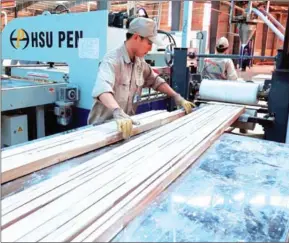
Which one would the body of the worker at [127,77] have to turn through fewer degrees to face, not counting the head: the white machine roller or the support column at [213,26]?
the white machine roller

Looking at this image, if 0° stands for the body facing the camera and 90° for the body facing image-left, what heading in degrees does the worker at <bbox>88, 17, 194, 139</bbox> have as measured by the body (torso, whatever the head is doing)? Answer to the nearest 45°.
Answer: approximately 315°

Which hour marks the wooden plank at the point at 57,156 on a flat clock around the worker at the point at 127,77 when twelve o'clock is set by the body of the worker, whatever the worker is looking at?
The wooden plank is roughly at 2 o'clock from the worker.

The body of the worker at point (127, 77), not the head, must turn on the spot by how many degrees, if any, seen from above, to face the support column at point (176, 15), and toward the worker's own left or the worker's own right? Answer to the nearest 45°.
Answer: approximately 135° to the worker's own left

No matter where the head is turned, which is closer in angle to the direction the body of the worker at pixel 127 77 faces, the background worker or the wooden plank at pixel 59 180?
the wooden plank

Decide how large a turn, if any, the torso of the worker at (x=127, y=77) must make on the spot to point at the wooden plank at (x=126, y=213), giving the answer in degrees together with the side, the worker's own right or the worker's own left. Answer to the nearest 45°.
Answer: approximately 45° to the worker's own right

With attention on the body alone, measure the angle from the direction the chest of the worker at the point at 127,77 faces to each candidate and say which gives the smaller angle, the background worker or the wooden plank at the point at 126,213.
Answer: the wooden plank

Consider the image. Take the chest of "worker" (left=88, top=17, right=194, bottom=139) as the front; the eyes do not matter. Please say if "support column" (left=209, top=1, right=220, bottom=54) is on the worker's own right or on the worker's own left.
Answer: on the worker's own left

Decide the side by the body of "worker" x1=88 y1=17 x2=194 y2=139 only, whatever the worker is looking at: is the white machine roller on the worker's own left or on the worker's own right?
on the worker's own left

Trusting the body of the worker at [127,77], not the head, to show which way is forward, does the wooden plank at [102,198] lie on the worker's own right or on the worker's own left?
on the worker's own right
